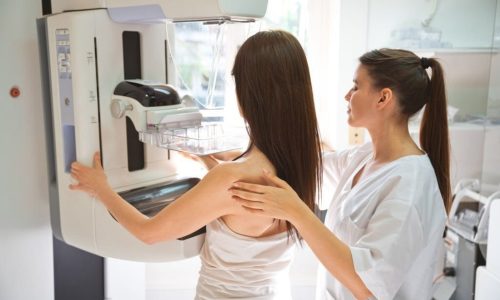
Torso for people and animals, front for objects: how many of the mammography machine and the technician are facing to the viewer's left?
1

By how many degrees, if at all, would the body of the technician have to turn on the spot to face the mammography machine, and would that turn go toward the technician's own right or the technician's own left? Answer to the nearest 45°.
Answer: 0° — they already face it

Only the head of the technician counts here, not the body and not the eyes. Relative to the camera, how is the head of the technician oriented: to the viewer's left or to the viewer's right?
to the viewer's left

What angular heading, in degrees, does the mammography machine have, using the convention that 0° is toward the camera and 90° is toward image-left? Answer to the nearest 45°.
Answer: approximately 315°

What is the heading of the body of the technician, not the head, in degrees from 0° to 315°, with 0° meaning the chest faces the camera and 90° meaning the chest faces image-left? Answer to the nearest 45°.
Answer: approximately 90°

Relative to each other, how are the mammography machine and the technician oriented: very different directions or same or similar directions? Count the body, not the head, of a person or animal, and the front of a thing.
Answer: very different directions

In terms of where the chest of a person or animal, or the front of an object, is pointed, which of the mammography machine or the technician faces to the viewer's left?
the technician
